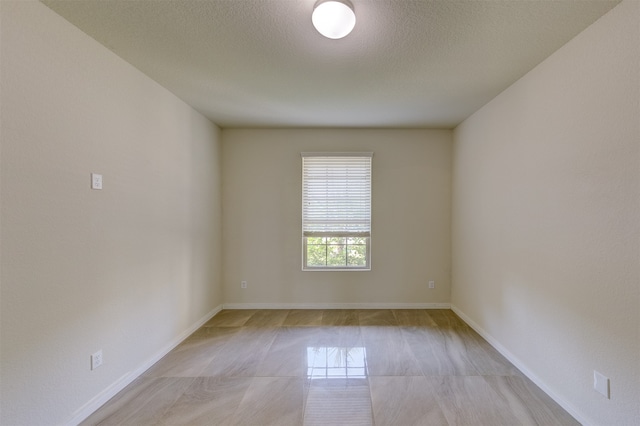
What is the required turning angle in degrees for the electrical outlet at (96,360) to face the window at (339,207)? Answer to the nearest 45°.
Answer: approximately 45° to its left

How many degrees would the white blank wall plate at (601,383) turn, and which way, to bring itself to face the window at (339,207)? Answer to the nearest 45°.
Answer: approximately 45° to its right

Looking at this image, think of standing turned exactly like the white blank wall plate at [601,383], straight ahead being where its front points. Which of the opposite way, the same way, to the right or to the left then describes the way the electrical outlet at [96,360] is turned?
the opposite way

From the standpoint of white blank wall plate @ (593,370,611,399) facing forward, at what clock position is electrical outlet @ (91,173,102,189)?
electrical outlet @ (91,173,102,189) is roughly at 12 o'clock from white blank wall plate @ (593,370,611,399).

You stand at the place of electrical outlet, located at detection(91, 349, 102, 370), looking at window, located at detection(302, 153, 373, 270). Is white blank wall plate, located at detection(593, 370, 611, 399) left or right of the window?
right

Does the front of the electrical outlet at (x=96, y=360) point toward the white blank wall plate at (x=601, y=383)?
yes

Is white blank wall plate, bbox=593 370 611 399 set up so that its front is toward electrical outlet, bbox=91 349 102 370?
yes

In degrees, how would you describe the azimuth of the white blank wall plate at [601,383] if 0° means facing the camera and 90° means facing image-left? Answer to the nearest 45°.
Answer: approximately 45°

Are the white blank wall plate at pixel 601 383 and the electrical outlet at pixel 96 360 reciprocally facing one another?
yes

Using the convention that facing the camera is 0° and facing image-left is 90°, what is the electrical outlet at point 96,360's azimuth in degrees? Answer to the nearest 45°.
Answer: approximately 315°

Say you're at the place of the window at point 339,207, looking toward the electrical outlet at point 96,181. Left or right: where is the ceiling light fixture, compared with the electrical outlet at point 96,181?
left
